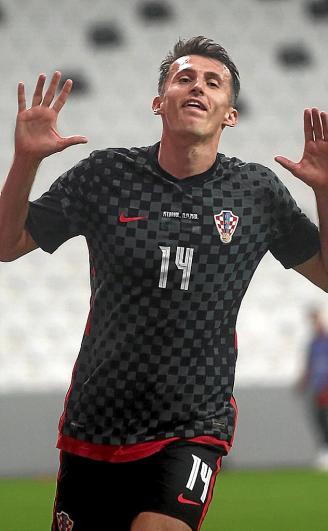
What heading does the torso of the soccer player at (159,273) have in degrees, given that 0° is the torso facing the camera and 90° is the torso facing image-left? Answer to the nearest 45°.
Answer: approximately 0°
